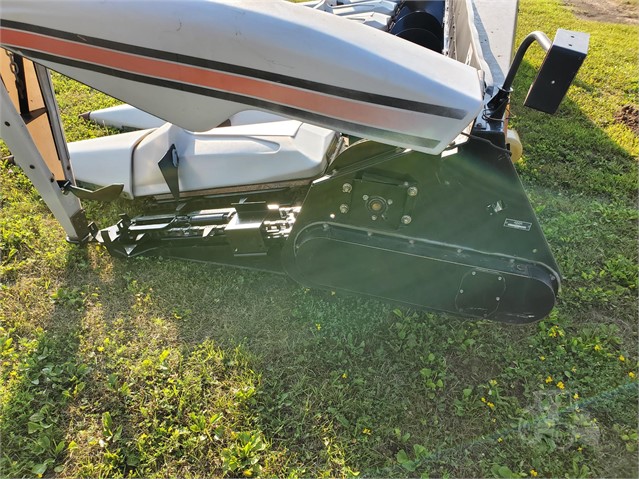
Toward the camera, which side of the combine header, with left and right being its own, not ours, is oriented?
left
